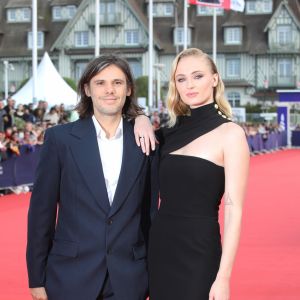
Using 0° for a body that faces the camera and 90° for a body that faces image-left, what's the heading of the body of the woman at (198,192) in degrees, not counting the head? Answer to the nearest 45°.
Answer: approximately 45°

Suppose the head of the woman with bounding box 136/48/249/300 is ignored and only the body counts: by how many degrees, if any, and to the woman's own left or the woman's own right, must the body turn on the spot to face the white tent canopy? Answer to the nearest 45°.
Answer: approximately 135° to the woman's own right

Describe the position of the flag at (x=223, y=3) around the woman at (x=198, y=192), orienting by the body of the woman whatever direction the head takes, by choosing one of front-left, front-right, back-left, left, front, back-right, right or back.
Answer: back-right

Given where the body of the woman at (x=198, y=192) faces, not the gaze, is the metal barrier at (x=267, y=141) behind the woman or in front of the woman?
behind

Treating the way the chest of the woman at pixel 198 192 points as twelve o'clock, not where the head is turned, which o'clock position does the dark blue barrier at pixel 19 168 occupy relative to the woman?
The dark blue barrier is roughly at 4 o'clock from the woman.
